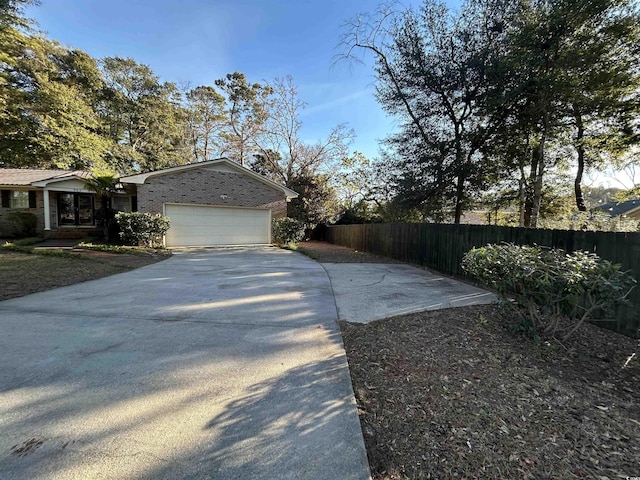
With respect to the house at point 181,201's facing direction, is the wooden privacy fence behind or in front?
in front

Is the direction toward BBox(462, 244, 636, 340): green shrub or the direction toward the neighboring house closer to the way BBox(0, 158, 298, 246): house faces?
the green shrub

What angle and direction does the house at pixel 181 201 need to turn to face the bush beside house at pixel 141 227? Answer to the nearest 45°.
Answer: approximately 45° to its right

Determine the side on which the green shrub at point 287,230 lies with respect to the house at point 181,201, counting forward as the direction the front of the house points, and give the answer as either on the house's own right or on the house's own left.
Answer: on the house's own left

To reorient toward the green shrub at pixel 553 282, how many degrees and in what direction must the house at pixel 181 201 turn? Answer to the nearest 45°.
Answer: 0° — it already faces it

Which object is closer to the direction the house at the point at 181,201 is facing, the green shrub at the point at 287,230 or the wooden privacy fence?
the wooden privacy fence

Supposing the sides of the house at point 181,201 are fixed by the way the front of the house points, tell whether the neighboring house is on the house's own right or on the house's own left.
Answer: on the house's own left

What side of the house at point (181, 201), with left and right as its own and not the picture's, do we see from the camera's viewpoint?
front

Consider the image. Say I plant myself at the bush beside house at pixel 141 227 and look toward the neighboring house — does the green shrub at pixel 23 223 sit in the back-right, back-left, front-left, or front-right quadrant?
back-left
